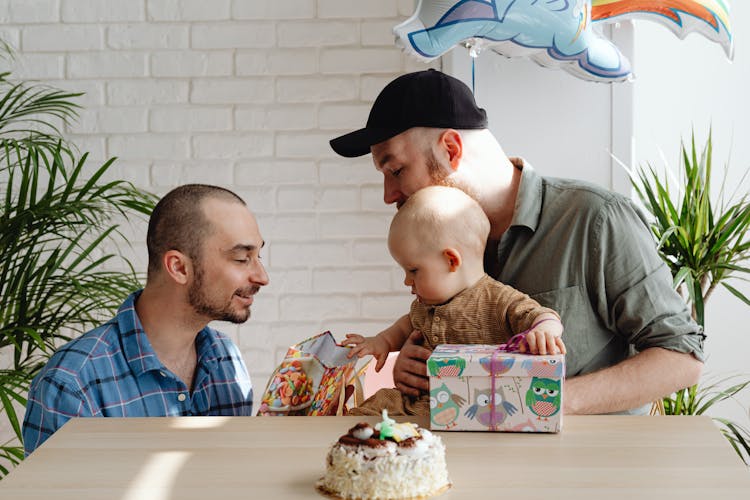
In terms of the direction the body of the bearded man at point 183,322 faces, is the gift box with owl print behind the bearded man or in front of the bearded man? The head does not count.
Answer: in front

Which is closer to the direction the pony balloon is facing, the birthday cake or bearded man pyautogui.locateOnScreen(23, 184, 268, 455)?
the bearded man

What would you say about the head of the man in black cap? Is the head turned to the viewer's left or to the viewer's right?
to the viewer's left

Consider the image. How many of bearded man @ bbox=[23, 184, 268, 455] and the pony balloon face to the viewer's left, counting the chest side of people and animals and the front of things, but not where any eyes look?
1

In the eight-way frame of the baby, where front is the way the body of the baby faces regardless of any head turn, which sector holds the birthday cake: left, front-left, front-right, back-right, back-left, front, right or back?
front-left

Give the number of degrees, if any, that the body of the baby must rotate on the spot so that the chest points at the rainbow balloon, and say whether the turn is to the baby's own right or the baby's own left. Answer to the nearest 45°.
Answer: approximately 180°

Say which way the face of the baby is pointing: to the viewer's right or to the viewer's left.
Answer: to the viewer's left

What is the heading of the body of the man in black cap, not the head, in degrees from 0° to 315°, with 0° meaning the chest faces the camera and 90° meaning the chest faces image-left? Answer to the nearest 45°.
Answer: approximately 45°

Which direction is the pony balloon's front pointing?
to the viewer's left

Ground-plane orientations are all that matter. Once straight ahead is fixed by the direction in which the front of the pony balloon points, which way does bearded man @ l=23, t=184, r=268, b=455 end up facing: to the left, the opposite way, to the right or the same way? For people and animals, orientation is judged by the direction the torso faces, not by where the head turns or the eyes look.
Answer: the opposite way

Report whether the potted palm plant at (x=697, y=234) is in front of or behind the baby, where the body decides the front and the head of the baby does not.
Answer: behind

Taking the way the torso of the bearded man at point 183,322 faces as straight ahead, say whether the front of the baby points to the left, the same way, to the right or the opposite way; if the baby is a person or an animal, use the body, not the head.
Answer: to the right

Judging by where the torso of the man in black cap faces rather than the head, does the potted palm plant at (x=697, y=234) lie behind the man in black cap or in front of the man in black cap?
behind

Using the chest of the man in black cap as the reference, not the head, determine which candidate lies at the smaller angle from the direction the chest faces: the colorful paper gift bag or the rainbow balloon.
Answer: the colorful paper gift bag

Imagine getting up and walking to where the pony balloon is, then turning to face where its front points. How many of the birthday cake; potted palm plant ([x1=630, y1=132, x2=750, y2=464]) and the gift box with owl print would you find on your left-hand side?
2

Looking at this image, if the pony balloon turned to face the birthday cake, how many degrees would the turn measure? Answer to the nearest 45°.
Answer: approximately 90° to its left

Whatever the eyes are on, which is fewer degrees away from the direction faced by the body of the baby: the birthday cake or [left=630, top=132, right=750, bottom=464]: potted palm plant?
the birthday cake
